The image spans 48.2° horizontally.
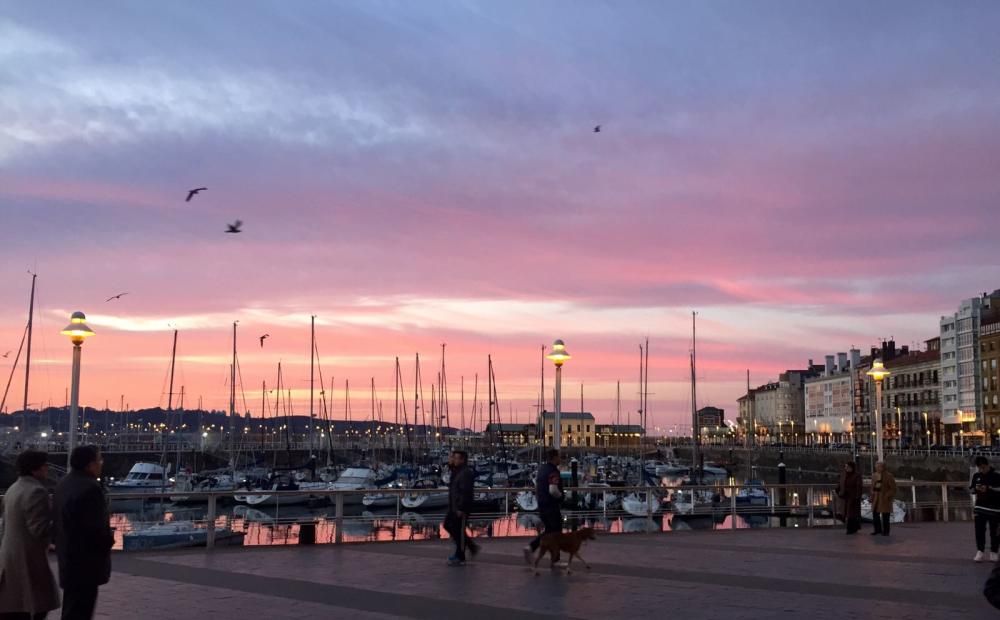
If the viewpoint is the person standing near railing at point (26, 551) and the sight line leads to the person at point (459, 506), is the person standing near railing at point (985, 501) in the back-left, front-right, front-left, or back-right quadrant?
front-right

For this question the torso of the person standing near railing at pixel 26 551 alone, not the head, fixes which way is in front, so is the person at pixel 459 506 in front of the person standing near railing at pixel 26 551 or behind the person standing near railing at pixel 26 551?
in front

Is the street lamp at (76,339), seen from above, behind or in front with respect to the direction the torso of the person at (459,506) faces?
in front

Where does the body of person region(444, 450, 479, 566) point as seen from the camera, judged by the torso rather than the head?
to the viewer's left

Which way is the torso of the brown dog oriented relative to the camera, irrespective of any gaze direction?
to the viewer's right

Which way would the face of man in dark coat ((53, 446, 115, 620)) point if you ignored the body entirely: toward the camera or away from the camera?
away from the camera

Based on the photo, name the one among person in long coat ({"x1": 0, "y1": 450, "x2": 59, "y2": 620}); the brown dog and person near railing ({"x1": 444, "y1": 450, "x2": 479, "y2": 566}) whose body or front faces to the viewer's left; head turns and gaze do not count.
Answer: person near railing ({"x1": 444, "y1": 450, "x2": 479, "y2": 566})

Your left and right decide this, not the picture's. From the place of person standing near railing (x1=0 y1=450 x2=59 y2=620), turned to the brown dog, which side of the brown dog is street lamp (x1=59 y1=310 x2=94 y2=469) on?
left

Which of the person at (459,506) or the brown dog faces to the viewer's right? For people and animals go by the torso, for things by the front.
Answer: the brown dog

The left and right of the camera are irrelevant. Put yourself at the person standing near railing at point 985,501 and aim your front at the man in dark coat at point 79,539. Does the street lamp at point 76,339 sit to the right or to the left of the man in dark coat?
right
